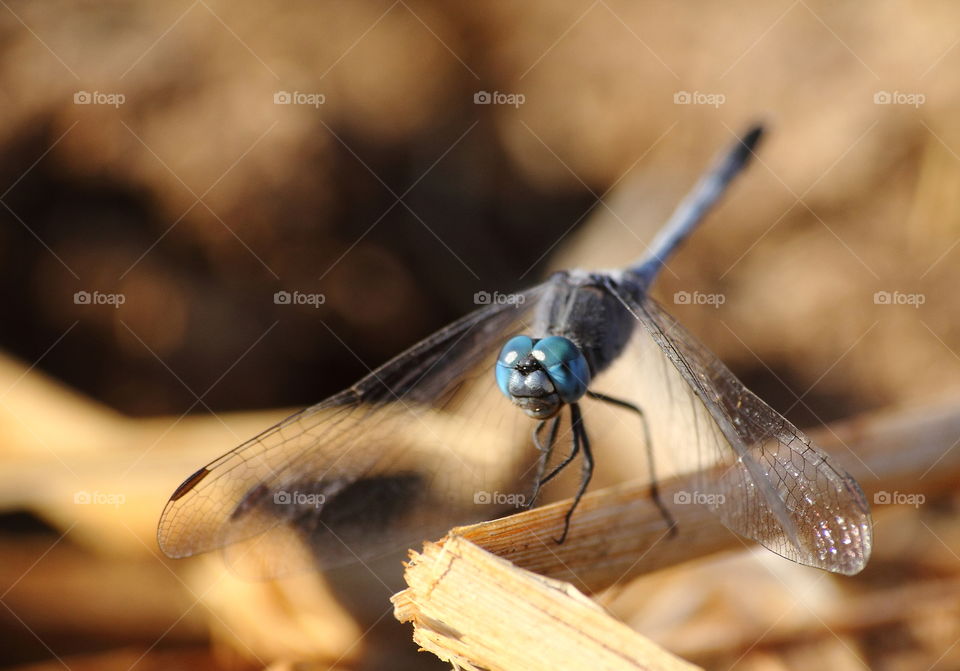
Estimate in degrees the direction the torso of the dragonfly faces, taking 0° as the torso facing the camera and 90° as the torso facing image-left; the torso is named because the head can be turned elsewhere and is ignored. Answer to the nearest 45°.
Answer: approximately 45°
